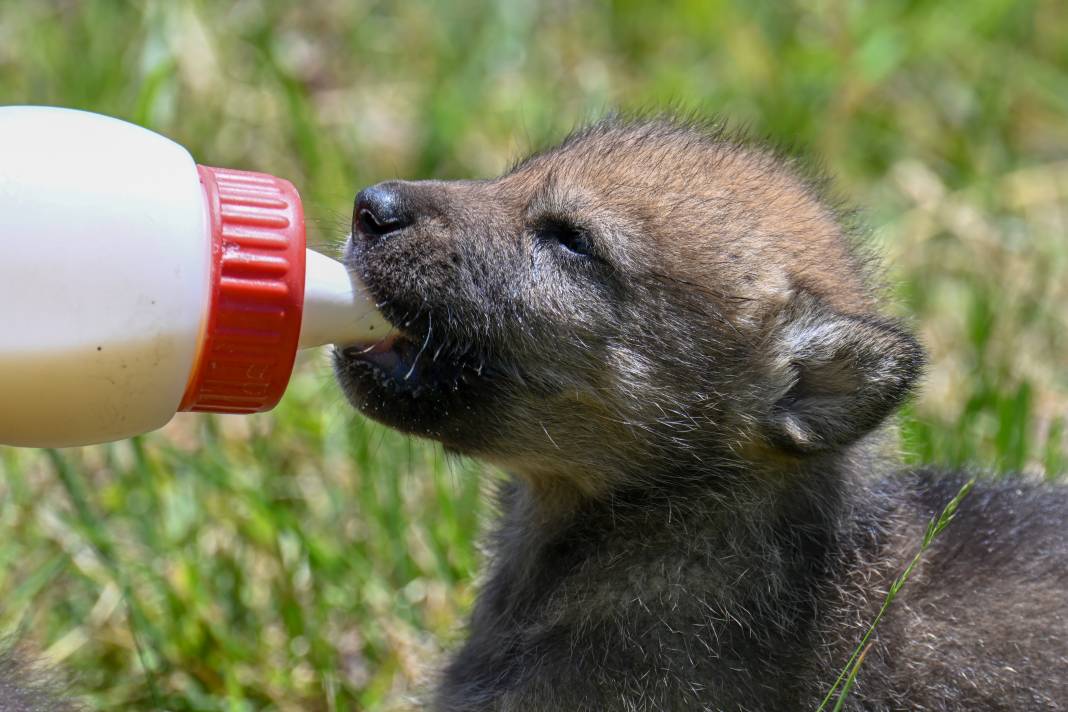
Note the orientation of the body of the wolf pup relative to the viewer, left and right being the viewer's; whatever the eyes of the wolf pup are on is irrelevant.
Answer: facing to the left of the viewer
